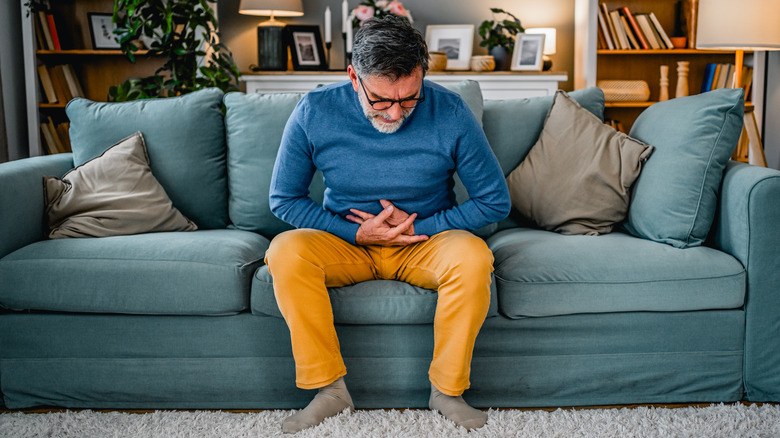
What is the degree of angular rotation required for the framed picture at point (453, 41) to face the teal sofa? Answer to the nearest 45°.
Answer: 0° — it already faces it

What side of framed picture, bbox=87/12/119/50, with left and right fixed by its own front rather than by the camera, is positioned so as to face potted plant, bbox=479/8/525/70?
left

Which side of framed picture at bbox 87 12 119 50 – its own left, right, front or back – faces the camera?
front

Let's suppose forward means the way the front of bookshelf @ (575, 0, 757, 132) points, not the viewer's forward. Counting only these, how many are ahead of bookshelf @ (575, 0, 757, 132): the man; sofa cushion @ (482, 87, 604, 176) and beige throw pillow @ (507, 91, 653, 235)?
3

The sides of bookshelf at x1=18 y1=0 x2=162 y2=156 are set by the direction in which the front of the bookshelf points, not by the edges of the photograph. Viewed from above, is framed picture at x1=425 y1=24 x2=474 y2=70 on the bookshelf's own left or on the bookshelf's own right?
on the bookshelf's own left

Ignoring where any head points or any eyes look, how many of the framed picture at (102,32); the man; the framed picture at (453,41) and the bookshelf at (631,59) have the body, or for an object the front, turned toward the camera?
4

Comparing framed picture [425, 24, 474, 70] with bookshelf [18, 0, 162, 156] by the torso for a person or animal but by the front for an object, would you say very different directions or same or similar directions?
same or similar directions

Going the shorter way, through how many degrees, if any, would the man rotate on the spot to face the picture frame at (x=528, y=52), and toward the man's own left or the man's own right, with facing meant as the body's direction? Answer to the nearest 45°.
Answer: approximately 180°

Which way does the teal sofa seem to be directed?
toward the camera

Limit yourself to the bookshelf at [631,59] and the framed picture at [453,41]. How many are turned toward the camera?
2

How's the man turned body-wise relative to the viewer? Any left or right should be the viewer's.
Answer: facing the viewer

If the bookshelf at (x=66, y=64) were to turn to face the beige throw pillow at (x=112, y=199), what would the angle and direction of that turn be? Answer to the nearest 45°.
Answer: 0° — it already faces it
